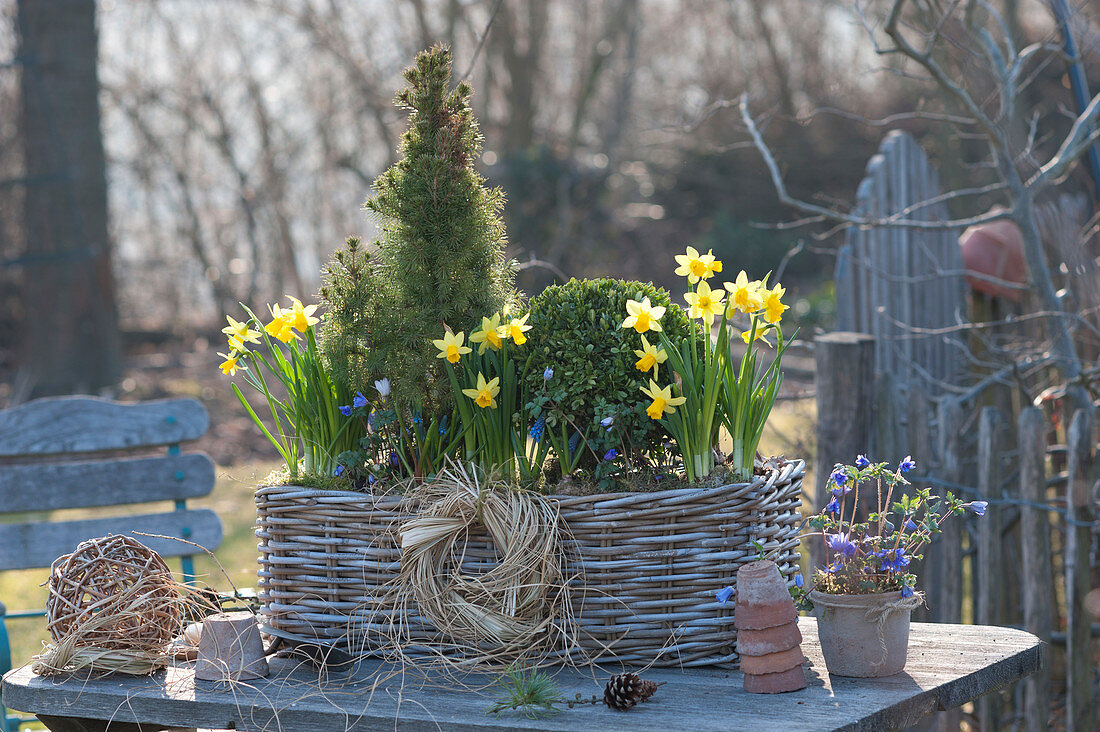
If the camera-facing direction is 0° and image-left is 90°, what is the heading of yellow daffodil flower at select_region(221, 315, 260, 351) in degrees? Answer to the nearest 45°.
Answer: approximately 90°

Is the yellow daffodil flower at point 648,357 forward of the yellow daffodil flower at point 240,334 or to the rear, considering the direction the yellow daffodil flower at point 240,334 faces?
to the rear

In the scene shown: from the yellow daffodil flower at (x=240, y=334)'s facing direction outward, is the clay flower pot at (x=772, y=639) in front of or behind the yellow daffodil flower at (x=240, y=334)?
behind

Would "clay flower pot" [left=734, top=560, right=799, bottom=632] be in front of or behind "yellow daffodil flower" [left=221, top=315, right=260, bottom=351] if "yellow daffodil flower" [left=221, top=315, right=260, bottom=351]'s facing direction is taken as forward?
behind

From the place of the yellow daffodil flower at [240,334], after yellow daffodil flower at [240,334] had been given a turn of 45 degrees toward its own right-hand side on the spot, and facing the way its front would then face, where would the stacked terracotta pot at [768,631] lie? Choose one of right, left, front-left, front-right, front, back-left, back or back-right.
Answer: back

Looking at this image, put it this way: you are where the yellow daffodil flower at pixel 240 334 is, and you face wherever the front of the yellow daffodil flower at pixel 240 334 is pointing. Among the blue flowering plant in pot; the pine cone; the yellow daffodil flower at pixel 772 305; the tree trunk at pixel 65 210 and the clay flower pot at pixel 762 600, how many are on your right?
1

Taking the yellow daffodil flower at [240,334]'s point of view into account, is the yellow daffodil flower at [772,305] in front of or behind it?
behind
